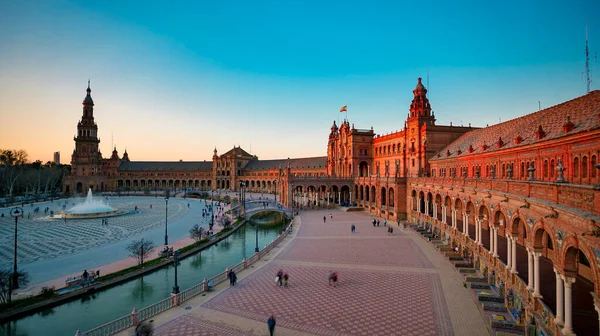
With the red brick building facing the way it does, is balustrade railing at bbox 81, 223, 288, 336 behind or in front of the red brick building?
in front

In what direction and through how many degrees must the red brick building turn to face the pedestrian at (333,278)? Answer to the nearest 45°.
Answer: approximately 45° to its right

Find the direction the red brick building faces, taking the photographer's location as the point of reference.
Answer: facing the viewer and to the left of the viewer
